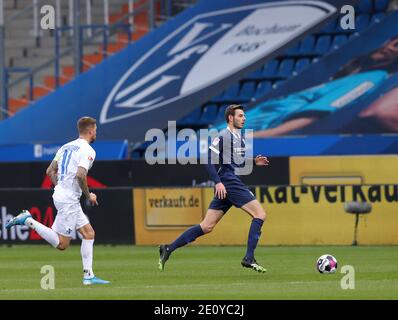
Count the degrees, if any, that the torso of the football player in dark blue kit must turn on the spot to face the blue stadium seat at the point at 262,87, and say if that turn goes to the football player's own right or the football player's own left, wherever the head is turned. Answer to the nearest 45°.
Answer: approximately 90° to the football player's own left

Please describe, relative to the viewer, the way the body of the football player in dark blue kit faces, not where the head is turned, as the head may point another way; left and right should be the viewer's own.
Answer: facing to the right of the viewer

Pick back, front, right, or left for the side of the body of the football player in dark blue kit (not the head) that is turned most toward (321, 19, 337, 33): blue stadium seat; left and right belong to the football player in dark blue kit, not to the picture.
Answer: left

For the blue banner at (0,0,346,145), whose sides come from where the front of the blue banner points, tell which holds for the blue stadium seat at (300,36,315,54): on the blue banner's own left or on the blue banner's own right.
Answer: on the blue banner's own left

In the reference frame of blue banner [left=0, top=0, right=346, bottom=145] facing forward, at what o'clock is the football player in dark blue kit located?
The football player in dark blue kit is roughly at 12 o'clock from the blue banner.

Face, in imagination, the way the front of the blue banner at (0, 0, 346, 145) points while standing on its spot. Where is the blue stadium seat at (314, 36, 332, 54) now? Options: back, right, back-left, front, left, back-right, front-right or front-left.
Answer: left

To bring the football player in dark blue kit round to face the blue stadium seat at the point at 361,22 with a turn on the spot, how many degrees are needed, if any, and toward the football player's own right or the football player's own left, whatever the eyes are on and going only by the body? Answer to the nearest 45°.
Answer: approximately 90° to the football player's own left

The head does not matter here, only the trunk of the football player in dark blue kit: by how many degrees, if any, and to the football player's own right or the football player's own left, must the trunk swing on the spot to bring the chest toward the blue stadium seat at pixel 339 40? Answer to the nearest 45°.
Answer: approximately 90° to the football player's own left

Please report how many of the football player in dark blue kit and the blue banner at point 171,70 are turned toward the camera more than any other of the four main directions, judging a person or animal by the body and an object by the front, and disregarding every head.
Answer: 1

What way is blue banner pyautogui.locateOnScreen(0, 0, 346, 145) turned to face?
toward the camera

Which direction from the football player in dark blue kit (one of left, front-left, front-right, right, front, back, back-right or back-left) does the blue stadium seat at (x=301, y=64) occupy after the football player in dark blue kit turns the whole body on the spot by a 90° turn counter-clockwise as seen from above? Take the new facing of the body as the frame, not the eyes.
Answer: front

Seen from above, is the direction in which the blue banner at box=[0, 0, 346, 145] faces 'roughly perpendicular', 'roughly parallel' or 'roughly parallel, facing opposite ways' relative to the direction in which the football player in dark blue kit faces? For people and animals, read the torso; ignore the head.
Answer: roughly perpendicular

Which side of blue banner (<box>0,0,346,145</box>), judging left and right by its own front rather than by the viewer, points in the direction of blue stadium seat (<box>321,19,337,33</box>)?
left

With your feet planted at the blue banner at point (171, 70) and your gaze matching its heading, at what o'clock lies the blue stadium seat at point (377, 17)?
The blue stadium seat is roughly at 9 o'clock from the blue banner.

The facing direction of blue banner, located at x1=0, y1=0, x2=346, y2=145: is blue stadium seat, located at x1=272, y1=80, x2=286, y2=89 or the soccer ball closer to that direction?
the soccer ball

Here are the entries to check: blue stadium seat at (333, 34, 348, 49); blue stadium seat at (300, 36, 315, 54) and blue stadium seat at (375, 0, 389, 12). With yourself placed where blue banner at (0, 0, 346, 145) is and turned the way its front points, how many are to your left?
3
